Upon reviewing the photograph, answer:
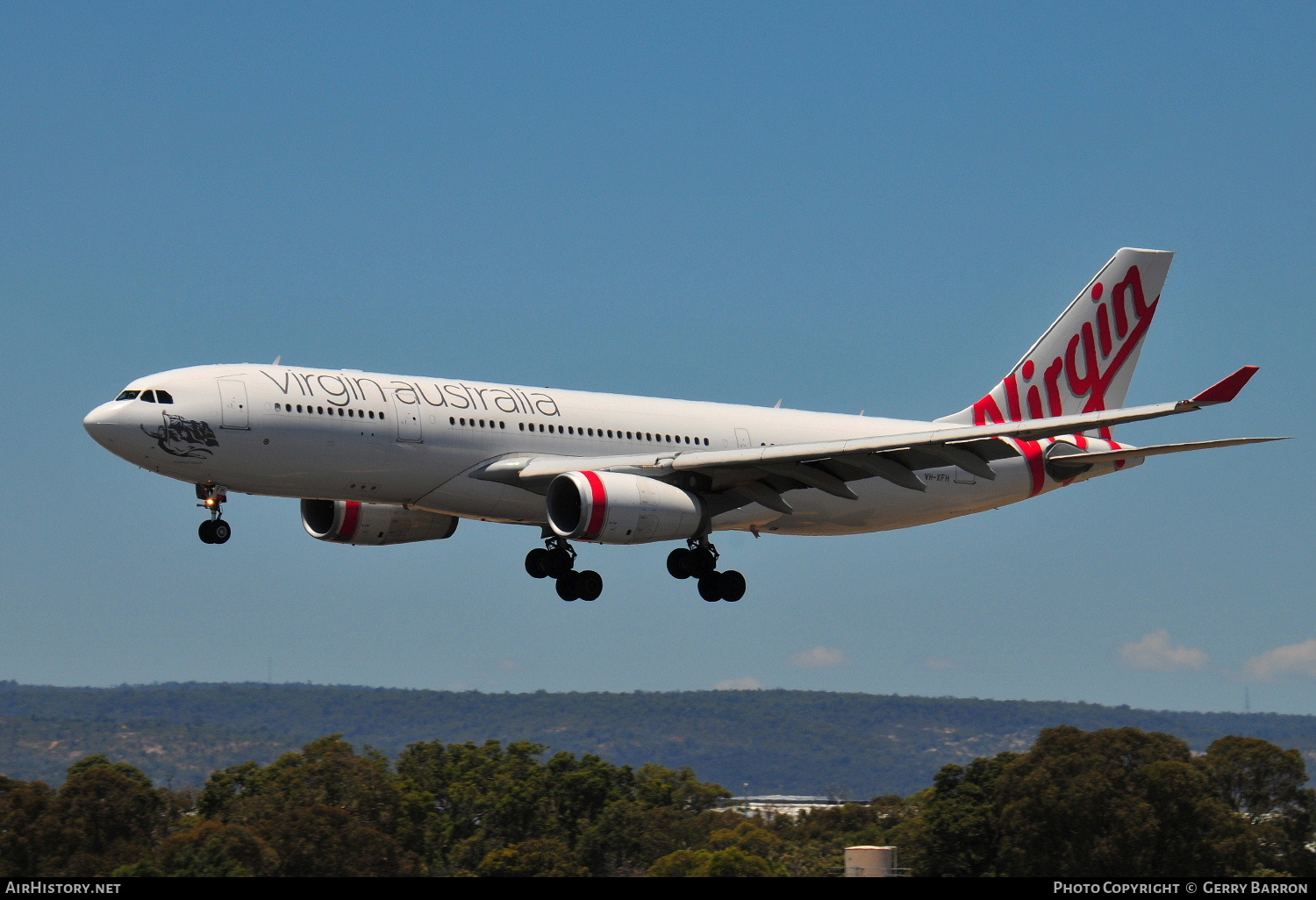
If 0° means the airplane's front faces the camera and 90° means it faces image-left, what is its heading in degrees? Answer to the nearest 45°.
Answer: approximately 45°
